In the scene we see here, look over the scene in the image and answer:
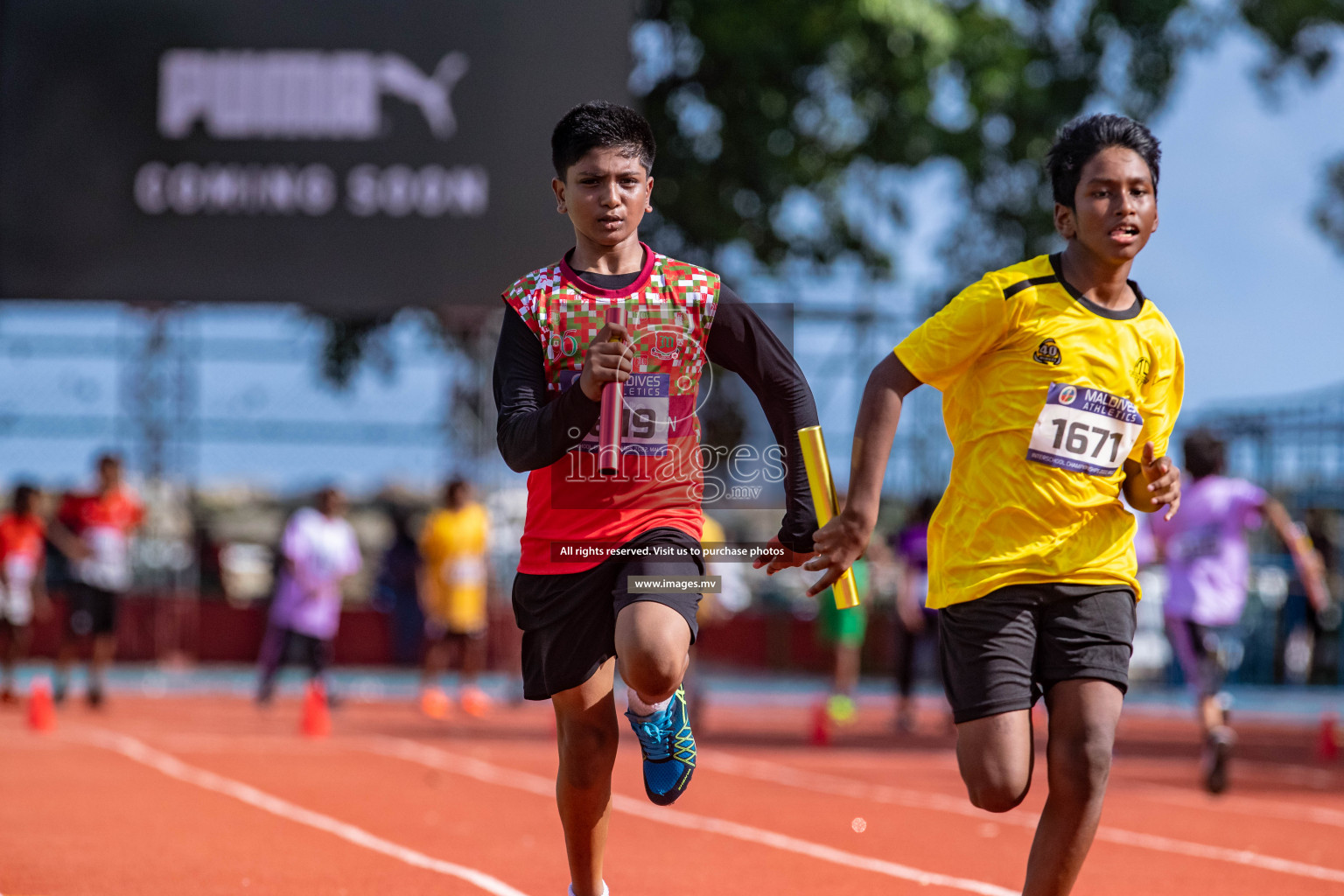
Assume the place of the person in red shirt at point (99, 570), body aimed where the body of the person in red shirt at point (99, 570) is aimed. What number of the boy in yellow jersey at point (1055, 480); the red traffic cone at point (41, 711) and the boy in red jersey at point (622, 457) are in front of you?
3

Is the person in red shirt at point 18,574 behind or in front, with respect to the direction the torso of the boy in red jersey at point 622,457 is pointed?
behind

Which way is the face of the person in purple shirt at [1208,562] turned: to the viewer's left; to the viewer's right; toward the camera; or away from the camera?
away from the camera

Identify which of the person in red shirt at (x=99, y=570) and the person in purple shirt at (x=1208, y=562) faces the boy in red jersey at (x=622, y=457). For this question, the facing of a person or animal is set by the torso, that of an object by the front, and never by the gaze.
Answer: the person in red shirt

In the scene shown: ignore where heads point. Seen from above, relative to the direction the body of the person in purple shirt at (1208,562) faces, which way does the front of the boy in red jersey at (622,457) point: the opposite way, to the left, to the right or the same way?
the opposite way

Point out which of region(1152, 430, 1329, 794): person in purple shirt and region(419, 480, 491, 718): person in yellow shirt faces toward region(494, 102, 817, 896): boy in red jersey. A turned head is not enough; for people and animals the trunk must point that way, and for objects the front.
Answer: the person in yellow shirt

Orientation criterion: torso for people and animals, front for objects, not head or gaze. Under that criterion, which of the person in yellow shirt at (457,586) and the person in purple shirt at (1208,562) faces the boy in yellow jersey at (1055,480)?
the person in yellow shirt

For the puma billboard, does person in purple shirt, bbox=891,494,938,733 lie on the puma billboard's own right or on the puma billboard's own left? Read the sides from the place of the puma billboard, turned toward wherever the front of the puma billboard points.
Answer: on the puma billboard's own left

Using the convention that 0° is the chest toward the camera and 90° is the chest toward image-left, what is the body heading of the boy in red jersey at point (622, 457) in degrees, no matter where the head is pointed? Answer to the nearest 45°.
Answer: approximately 0°
